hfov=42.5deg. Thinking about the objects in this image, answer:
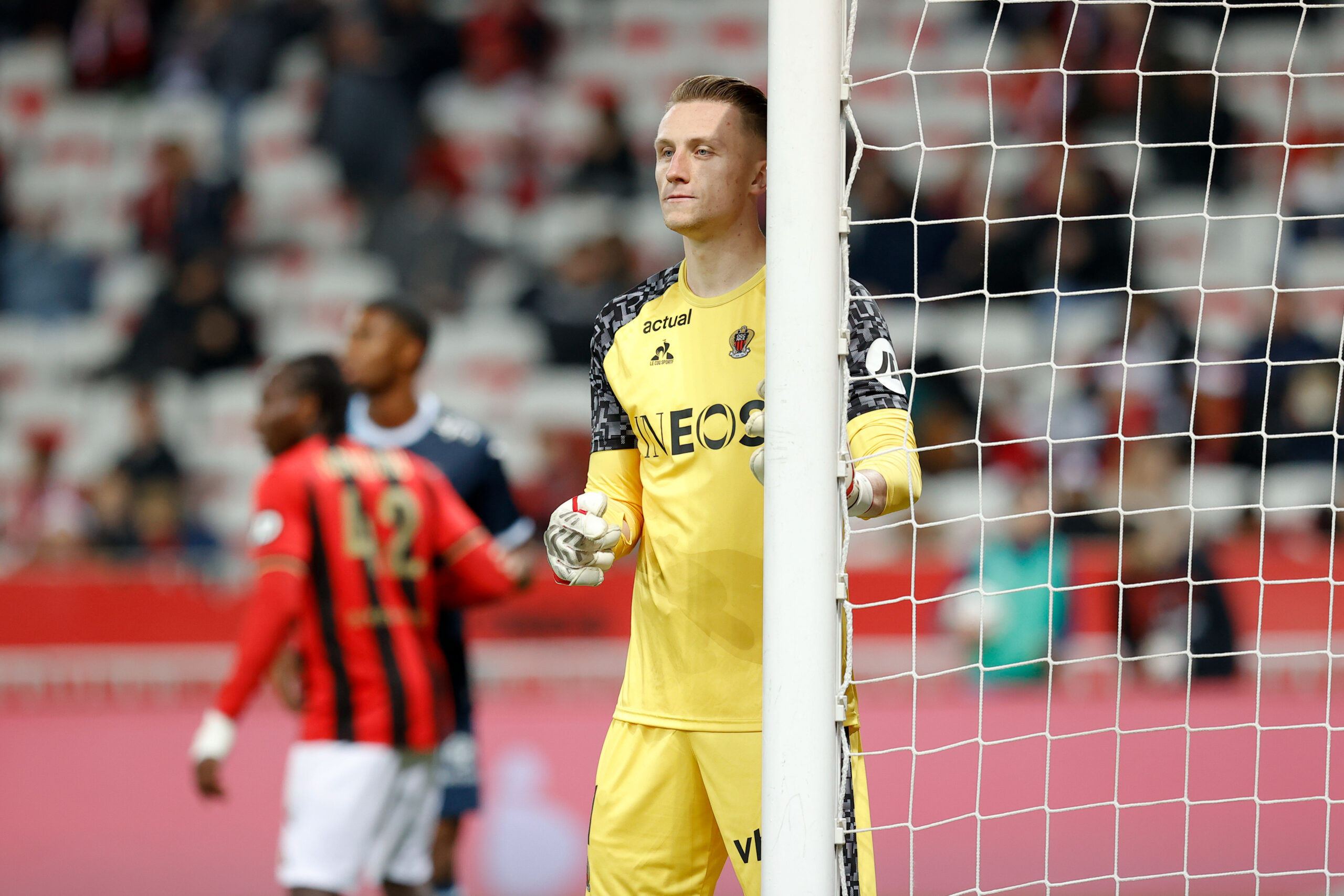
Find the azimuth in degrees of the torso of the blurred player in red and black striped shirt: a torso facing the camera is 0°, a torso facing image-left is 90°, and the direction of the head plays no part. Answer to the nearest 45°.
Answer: approximately 135°

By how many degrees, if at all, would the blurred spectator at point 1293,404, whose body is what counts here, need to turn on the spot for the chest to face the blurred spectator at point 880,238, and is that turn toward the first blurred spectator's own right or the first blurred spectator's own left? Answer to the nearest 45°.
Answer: approximately 90° to the first blurred spectator's own right

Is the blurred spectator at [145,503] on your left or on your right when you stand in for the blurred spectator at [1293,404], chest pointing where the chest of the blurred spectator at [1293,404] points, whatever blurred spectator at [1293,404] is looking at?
on your right

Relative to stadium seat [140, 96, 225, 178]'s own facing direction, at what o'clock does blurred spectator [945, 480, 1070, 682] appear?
The blurred spectator is roughly at 11 o'clock from the stadium seat.

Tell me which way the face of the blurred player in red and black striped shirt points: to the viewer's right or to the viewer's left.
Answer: to the viewer's left

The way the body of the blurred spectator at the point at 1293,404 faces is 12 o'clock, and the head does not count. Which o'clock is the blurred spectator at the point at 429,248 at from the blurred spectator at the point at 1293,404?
the blurred spectator at the point at 429,248 is roughly at 3 o'clock from the blurred spectator at the point at 1293,404.

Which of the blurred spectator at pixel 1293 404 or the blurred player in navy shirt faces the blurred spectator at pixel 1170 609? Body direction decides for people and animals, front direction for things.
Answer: the blurred spectator at pixel 1293 404

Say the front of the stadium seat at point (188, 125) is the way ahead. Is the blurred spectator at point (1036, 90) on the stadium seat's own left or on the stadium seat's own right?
on the stadium seat's own left

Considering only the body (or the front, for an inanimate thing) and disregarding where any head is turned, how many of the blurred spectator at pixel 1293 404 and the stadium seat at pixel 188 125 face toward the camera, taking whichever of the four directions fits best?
2

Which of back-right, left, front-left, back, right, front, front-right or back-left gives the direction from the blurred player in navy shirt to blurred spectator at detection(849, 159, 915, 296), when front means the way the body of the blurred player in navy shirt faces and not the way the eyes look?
back

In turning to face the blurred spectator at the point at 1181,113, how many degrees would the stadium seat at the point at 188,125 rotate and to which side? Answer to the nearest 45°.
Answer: approximately 45° to its left

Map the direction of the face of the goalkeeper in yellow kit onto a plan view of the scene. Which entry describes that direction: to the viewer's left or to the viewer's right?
to the viewer's left

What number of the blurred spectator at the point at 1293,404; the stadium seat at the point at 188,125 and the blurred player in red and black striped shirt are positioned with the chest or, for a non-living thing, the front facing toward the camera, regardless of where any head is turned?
2
